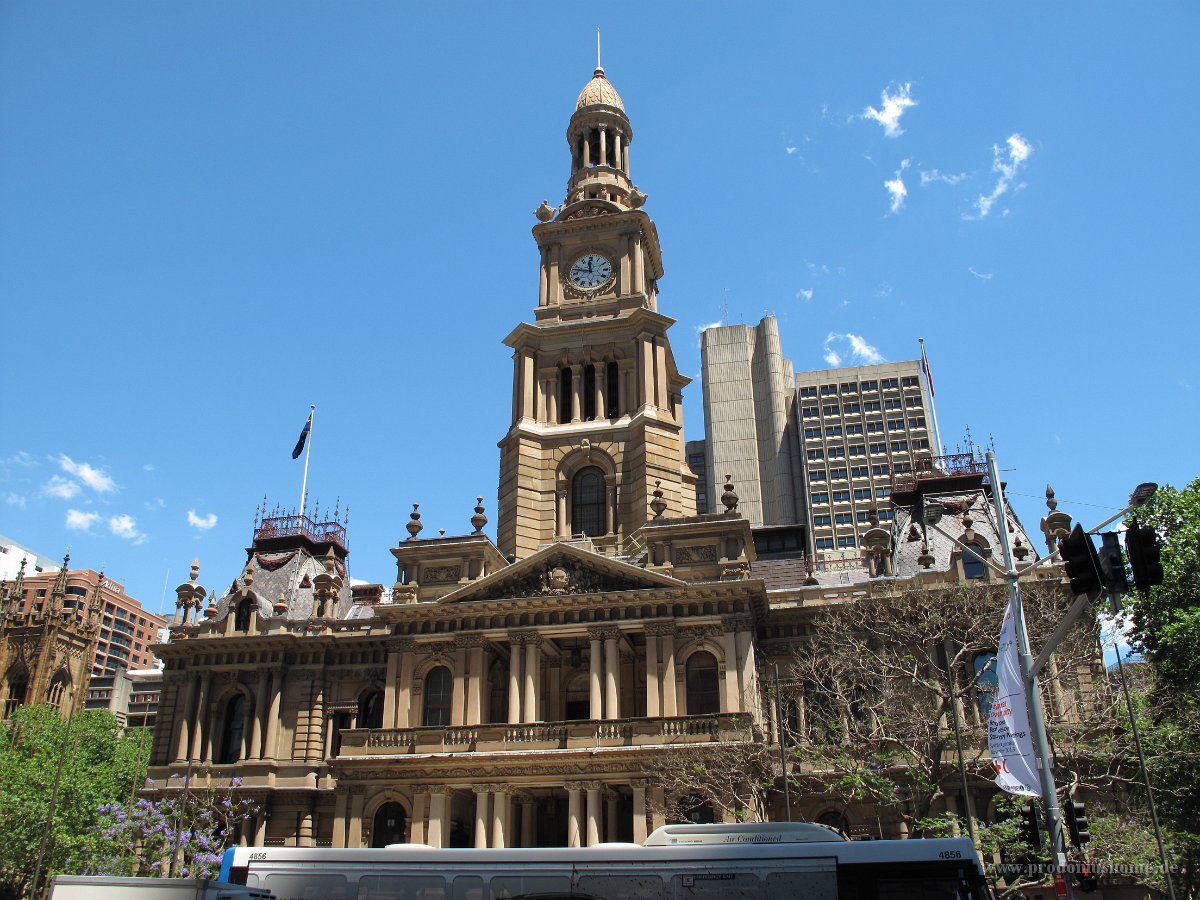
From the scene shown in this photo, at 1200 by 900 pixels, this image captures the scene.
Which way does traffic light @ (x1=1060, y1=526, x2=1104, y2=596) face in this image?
to the viewer's left

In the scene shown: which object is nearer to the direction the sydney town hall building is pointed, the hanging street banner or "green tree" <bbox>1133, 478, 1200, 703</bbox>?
the hanging street banner

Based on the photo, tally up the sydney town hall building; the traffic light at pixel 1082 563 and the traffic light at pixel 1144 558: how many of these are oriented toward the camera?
1

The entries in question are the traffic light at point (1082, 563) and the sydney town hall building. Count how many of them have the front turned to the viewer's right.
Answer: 0

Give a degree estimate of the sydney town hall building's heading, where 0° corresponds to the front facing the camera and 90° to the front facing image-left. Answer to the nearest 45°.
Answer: approximately 0°

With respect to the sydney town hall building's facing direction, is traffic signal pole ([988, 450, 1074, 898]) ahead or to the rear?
ahead

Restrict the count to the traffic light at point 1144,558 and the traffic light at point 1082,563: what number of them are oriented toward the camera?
0
